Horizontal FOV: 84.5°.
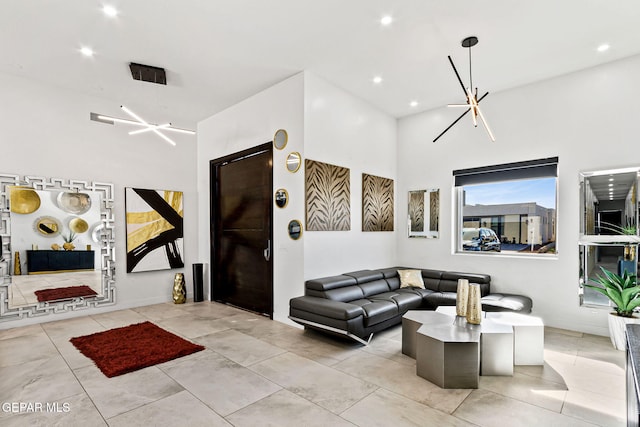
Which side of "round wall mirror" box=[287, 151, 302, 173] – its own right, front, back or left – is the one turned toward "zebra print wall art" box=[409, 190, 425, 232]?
back

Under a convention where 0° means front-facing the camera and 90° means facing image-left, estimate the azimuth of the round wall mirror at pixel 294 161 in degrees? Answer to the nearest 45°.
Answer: approximately 45°

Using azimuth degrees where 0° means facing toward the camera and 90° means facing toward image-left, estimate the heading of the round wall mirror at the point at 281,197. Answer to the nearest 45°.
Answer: approximately 45°

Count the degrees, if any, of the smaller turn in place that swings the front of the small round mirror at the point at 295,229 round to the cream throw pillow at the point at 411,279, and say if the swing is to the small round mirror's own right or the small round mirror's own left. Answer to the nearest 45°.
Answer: approximately 135° to the small round mirror's own left

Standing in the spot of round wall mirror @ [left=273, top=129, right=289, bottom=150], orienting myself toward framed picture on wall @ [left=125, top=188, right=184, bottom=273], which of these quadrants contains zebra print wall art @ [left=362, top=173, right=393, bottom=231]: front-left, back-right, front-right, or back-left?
back-right

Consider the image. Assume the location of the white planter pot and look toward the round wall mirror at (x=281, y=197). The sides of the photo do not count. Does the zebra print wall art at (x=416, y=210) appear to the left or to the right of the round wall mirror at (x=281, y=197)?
right
